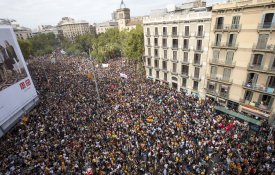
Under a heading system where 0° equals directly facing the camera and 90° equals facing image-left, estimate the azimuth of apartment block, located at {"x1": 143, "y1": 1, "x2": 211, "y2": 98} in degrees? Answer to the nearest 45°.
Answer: approximately 45°

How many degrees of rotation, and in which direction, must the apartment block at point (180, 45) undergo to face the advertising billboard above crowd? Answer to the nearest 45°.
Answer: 0° — it already faces it
